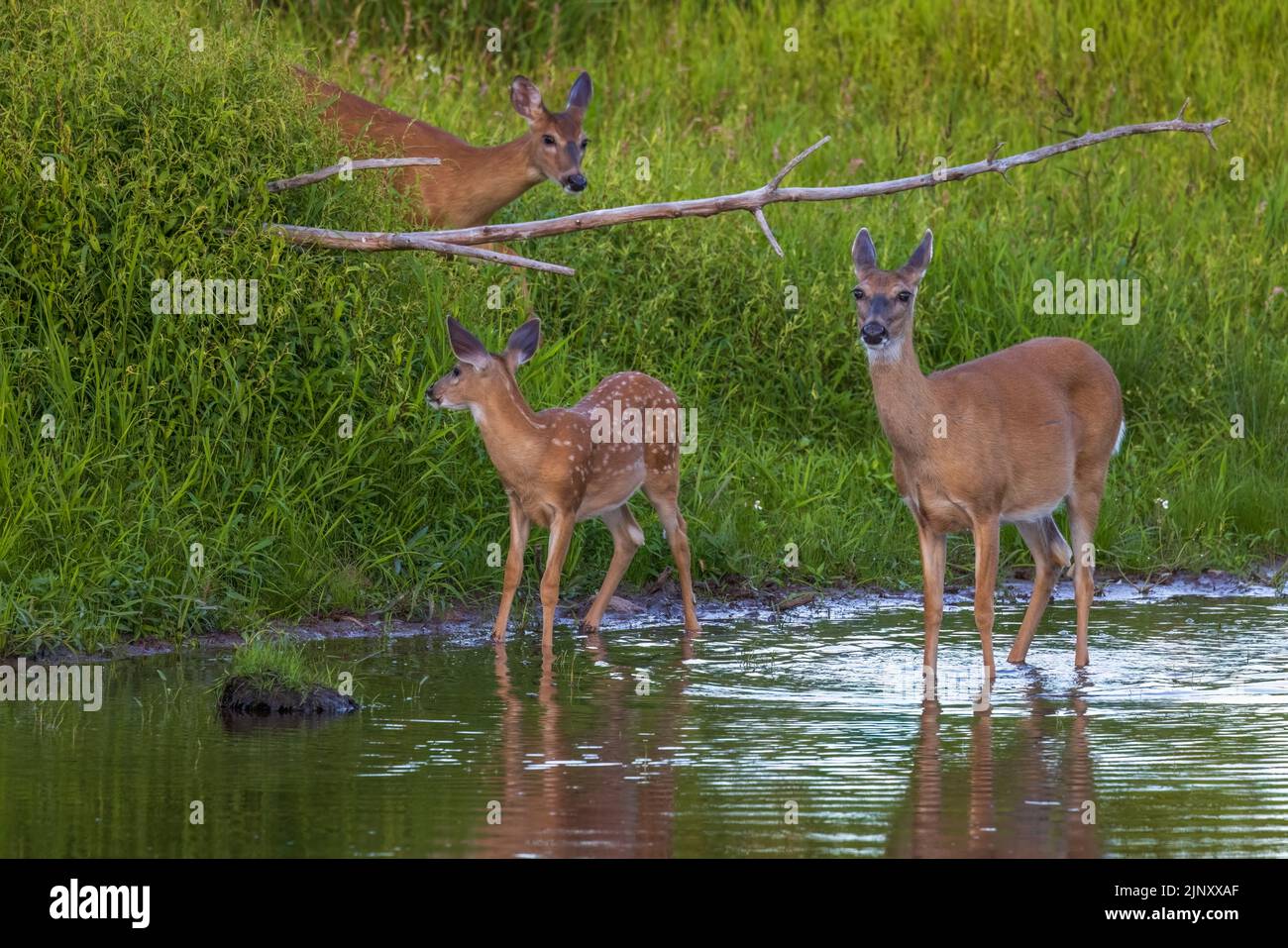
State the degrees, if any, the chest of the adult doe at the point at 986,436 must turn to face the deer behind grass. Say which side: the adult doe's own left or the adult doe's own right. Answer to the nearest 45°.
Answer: approximately 90° to the adult doe's own right

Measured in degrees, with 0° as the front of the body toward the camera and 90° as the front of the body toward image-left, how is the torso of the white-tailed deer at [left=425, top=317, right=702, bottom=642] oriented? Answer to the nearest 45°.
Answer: approximately 45°

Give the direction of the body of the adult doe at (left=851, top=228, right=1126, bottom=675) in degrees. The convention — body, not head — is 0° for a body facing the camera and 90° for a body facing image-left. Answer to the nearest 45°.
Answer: approximately 45°

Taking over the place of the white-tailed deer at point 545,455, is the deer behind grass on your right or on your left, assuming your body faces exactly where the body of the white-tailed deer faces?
on your right

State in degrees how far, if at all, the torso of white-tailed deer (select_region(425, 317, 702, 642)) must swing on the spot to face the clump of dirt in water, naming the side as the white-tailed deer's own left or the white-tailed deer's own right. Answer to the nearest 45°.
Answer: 0° — it already faces it

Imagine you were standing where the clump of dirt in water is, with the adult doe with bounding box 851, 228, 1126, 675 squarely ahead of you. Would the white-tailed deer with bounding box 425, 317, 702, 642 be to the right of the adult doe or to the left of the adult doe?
left

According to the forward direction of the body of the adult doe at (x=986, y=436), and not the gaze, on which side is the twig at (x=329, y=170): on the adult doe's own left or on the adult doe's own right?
on the adult doe's own right

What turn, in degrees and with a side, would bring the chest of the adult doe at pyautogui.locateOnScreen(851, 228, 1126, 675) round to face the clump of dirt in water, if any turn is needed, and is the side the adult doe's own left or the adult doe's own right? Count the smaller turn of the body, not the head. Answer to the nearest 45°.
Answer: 0° — it already faces it

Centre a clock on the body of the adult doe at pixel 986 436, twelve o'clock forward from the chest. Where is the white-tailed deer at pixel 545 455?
The white-tailed deer is roughly at 2 o'clock from the adult doe.
